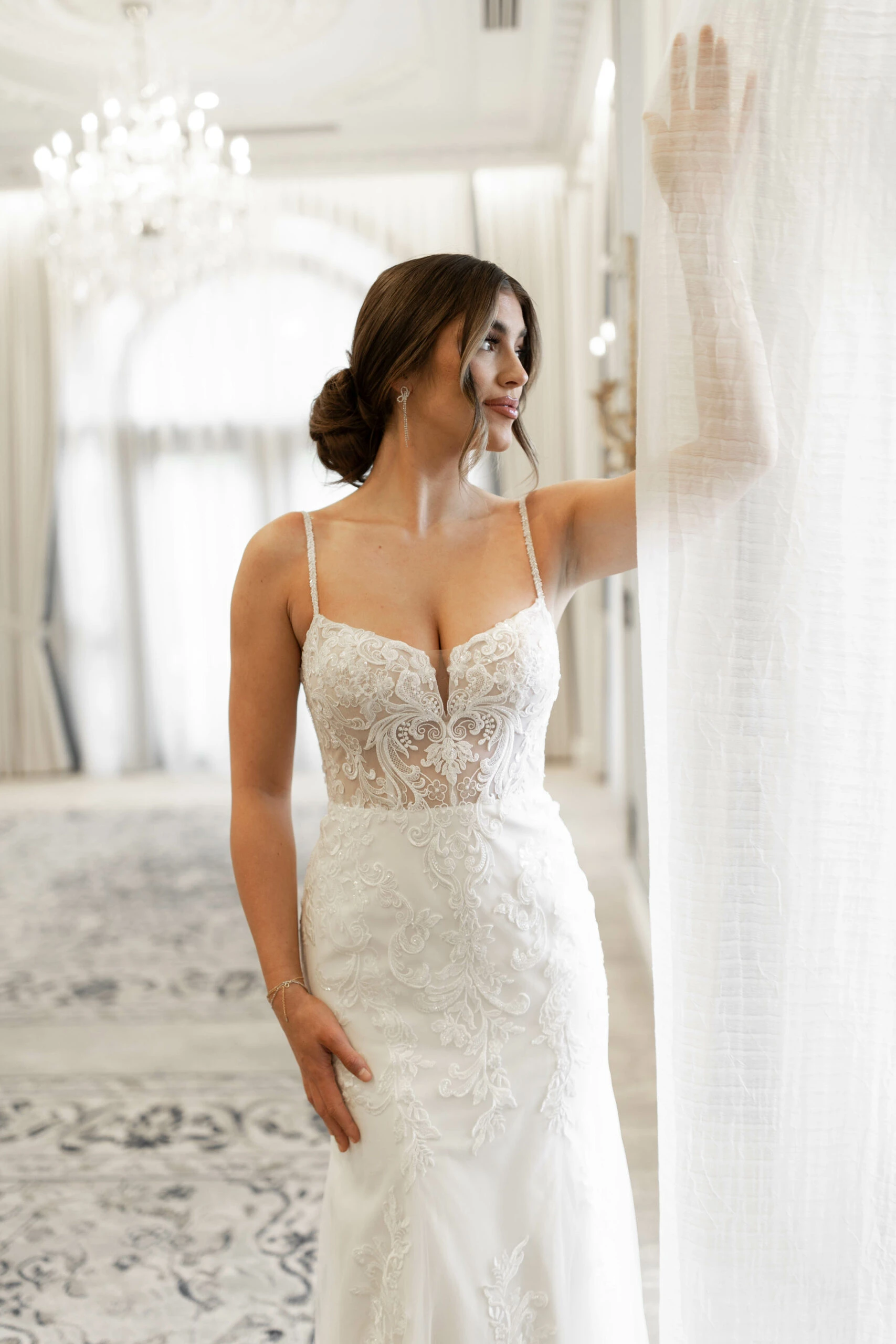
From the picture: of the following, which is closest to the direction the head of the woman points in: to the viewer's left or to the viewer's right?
to the viewer's right

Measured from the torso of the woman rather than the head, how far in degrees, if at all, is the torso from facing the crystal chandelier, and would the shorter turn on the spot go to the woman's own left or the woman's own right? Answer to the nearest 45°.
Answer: approximately 180°

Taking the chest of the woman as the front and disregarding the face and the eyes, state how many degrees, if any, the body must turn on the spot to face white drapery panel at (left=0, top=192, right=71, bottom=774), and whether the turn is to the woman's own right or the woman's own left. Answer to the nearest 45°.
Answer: approximately 135° to the woman's own right

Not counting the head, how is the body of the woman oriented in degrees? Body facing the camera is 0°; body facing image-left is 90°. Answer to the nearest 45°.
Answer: approximately 0°

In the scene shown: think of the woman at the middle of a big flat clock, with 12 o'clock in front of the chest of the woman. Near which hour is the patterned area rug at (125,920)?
The patterned area rug is roughly at 5 o'clock from the woman.
